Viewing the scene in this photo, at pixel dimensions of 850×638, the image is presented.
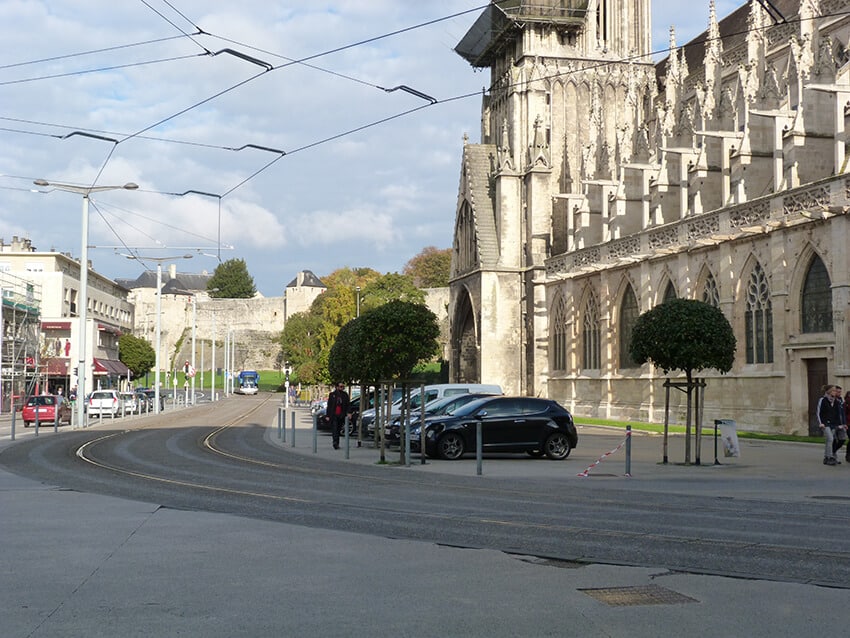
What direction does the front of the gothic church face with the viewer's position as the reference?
facing away from the viewer and to the left of the viewer

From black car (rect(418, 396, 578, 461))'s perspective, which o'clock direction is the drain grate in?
The drain grate is roughly at 9 o'clock from the black car.

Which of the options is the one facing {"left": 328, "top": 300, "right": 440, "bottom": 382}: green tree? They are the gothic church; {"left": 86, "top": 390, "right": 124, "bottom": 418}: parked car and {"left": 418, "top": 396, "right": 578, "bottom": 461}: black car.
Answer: the black car

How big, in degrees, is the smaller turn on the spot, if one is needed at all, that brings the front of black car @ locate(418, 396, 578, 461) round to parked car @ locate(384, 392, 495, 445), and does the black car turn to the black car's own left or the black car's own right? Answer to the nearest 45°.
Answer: approximately 45° to the black car's own right

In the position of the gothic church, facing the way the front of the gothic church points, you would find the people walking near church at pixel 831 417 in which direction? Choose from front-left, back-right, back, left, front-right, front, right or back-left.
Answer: back-left

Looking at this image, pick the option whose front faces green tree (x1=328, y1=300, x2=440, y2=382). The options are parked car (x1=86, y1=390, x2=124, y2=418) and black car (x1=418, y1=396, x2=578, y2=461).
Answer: the black car

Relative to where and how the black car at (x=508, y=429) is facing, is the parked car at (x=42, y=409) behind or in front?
in front

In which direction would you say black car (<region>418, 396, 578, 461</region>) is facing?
to the viewer's left

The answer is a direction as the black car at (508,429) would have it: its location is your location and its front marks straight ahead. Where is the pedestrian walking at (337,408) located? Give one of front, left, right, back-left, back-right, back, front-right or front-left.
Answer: front-right

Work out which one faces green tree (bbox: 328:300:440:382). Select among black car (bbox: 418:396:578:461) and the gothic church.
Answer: the black car

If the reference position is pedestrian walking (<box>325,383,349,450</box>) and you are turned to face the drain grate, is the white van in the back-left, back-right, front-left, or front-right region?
back-left

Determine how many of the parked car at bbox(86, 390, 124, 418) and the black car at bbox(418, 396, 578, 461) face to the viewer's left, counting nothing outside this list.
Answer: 1
